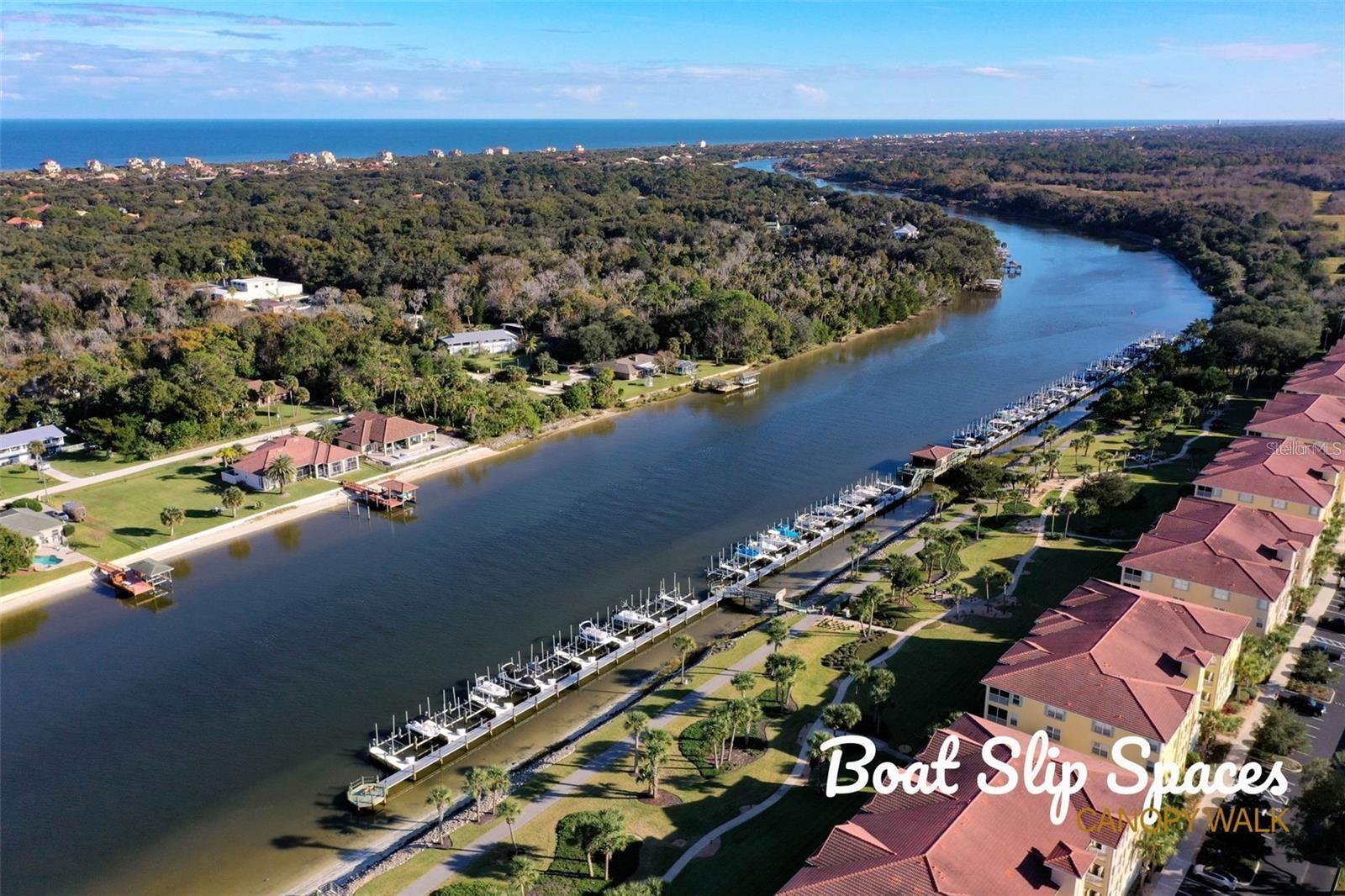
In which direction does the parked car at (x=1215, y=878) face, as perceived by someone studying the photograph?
facing away from the viewer and to the left of the viewer

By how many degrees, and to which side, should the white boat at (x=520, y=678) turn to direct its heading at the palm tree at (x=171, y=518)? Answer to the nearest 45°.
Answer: approximately 180°

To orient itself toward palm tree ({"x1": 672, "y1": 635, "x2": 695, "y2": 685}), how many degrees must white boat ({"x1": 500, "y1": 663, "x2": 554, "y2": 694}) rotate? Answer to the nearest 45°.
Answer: approximately 45° to its left

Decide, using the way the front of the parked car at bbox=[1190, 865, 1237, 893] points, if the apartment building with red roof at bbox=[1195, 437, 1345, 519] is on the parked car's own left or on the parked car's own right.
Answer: on the parked car's own right

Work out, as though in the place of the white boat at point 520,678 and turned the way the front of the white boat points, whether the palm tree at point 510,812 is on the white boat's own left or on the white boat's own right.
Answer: on the white boat's own right

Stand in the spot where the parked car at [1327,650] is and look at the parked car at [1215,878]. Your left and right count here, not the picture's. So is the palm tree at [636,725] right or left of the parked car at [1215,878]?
right

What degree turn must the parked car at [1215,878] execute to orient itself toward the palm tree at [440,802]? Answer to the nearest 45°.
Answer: approximately 45° to its left

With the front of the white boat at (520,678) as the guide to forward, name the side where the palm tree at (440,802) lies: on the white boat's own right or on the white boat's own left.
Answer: on the white boat's own right

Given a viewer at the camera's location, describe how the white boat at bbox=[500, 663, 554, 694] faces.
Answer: facing the viewer and to the right of the viewer

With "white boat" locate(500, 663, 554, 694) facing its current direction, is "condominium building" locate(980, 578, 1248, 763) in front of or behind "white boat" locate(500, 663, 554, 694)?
in front

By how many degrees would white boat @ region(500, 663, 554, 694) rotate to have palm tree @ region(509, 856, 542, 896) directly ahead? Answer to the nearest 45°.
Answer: approximately 45° to its right

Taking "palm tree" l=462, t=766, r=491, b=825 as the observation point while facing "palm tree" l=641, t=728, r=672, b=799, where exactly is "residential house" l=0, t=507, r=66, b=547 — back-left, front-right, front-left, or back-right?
back-left

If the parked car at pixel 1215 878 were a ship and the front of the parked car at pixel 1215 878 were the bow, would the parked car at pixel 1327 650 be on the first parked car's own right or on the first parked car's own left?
on the first parked car's own right
